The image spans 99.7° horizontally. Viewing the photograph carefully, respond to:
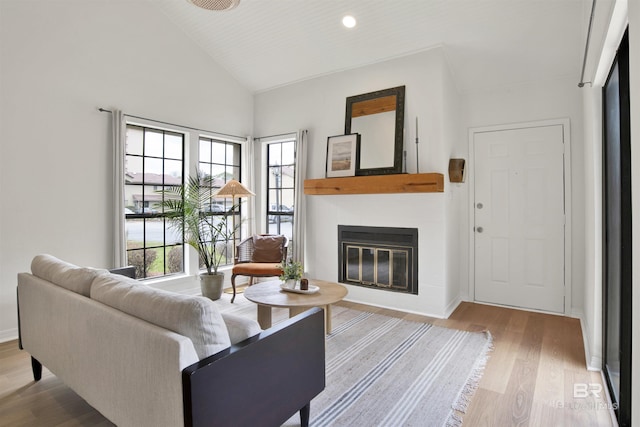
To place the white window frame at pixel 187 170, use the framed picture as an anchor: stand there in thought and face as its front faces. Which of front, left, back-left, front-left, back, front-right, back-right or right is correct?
front-right

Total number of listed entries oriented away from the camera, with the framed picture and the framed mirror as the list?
0

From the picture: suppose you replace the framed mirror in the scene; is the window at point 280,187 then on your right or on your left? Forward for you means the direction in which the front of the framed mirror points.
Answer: on your right

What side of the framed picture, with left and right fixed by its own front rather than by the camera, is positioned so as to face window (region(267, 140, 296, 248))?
right

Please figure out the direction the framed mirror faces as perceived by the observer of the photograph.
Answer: facing the viewer and to the left of the viewer

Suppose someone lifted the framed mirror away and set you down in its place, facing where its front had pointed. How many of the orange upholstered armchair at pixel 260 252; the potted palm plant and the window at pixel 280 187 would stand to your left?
0

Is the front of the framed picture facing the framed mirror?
no

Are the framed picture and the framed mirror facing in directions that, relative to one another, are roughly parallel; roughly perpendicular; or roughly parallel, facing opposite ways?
roughly parallel

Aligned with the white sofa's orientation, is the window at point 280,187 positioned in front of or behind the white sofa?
in front

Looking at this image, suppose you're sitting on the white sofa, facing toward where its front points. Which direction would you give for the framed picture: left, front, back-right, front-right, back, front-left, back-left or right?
front

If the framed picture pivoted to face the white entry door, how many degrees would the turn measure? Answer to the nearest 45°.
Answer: approximately 135° to its left

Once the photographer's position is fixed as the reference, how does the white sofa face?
facing away from the viewer and to the right of the viewer

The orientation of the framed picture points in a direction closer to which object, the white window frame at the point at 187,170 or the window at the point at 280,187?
the white window frame

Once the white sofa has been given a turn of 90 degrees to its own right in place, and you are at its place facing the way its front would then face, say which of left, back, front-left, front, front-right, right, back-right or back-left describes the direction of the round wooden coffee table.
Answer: left

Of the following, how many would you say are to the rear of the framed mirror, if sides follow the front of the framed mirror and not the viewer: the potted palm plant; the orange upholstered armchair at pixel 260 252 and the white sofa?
0

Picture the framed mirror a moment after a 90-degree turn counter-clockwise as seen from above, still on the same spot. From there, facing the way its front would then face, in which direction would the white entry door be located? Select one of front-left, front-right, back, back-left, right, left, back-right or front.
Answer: front-left
